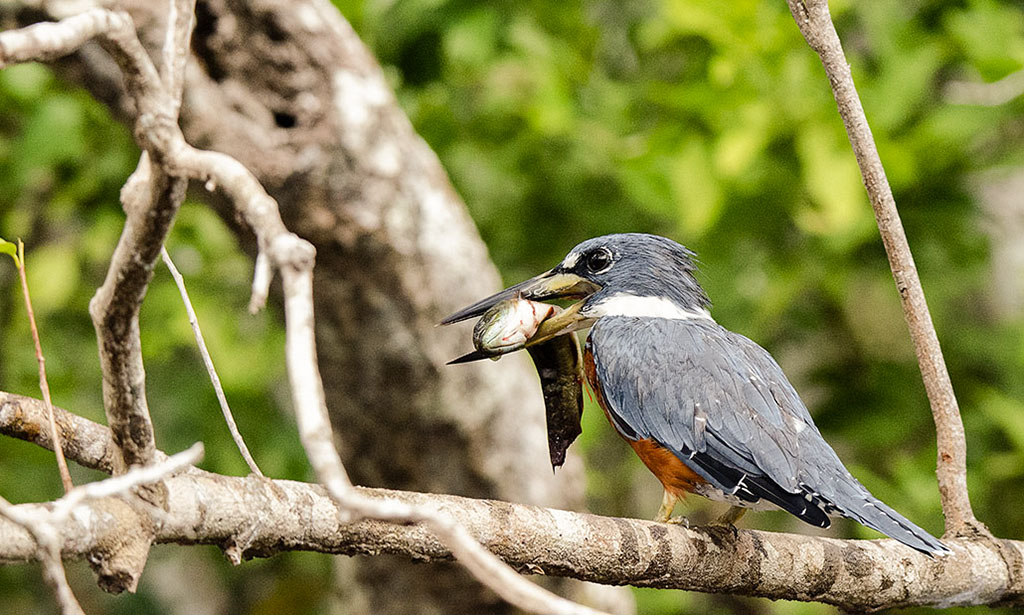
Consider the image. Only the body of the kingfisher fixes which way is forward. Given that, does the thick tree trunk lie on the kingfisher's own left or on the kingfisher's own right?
on the kingfisher's own right

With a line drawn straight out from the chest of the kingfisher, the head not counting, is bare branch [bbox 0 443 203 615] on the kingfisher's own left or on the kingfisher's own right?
on the kingfisher's own left

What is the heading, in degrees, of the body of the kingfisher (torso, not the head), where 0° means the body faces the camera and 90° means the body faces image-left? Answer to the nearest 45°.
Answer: approximately 90°

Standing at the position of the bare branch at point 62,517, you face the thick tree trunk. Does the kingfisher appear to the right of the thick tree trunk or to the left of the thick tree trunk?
right
